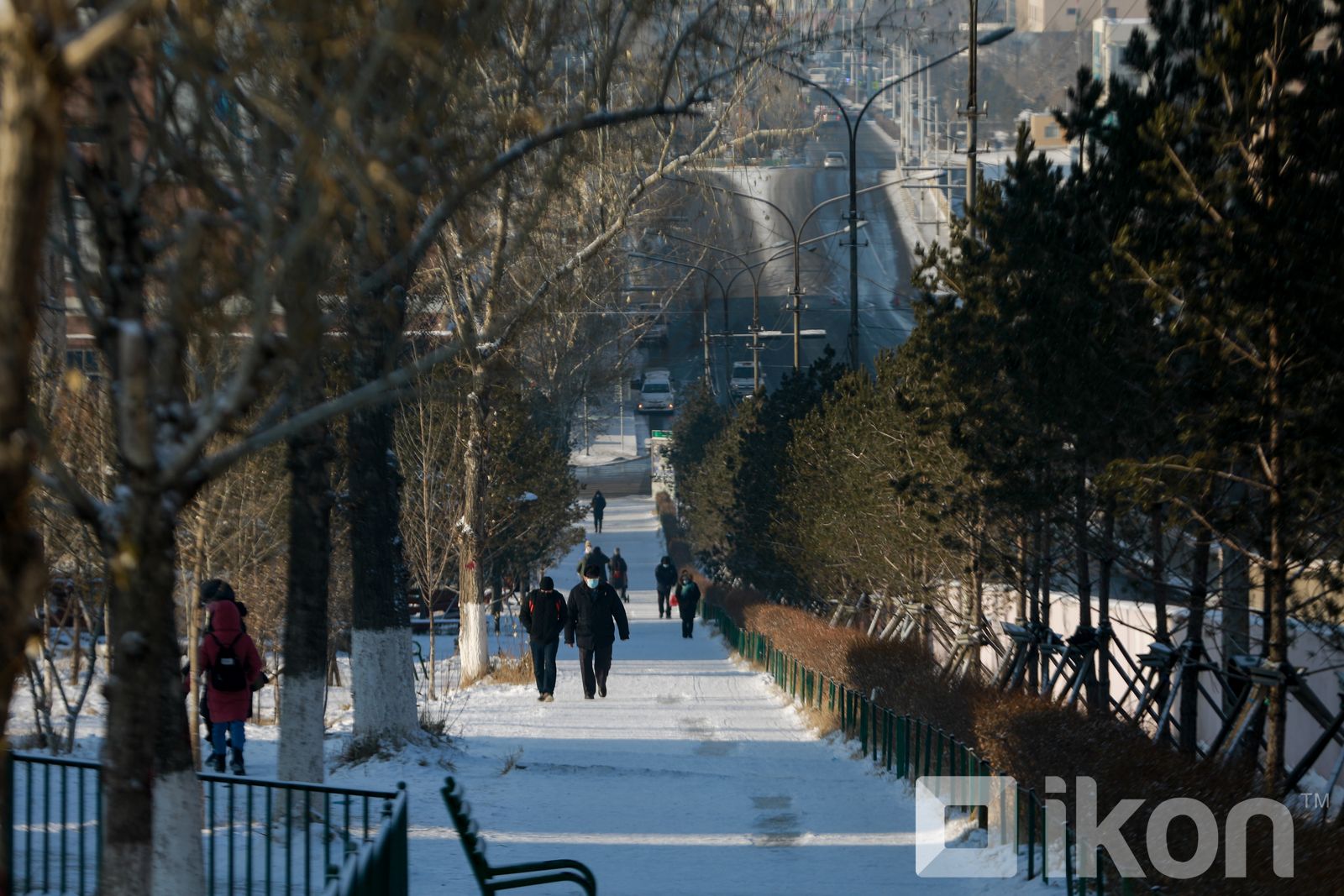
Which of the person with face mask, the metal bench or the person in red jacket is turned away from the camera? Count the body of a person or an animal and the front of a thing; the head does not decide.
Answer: the person in red jacket

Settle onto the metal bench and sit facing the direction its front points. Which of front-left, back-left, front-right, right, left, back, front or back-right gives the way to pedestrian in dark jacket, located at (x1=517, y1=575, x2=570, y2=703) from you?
left

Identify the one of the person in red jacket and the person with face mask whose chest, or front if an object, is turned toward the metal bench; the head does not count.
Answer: the person with face mask

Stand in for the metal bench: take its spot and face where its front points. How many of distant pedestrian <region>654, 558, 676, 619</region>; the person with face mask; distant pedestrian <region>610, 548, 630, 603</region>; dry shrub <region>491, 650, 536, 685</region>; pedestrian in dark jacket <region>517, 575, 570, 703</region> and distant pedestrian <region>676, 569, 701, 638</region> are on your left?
6

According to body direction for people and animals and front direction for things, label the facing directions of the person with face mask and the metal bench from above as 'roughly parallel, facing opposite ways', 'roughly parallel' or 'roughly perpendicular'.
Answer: roughly perpendicular

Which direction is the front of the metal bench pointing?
to the viewer's right

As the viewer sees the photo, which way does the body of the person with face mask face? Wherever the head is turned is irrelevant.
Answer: toward the camera

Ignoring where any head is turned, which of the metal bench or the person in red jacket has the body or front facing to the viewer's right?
the metal bench

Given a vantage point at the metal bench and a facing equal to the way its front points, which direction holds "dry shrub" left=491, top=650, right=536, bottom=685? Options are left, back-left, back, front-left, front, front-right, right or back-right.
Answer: left

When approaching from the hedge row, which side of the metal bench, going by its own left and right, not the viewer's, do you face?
front

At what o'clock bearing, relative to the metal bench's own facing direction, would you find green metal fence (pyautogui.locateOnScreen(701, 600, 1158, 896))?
The green metal fence is roughly at 10 o'clock from the metal bench.

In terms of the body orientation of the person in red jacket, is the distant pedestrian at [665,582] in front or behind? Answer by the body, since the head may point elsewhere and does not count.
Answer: in front

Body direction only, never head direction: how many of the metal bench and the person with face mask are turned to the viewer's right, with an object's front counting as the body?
1

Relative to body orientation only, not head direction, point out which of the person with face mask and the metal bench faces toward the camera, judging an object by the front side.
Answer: the person with face mask

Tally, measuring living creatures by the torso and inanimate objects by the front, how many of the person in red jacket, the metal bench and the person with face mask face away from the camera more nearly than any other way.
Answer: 1

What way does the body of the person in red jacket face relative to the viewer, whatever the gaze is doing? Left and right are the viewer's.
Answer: facing away from the viewer

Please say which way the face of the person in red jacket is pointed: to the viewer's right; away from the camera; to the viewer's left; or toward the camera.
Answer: away from the camera

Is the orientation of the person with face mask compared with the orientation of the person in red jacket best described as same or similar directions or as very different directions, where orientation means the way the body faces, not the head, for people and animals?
very different directions

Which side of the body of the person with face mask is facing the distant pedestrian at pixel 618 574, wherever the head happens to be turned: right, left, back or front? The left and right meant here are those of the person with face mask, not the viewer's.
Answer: back

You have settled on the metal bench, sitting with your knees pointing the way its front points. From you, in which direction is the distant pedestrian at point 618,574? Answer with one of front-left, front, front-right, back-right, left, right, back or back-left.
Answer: left

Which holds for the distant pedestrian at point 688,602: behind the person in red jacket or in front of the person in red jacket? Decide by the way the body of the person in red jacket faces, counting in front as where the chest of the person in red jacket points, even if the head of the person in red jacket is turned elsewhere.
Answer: in front
